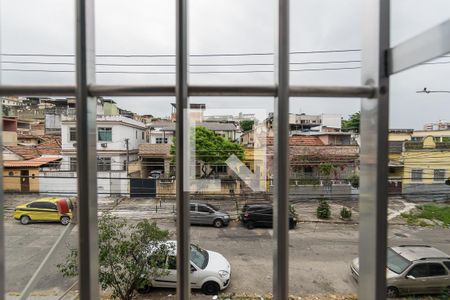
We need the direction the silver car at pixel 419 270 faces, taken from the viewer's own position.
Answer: facing the viewer and to the left of the viewer

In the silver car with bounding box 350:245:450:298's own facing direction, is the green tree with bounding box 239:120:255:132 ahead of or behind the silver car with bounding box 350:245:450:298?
ahead

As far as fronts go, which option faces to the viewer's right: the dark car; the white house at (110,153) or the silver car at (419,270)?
the dark car

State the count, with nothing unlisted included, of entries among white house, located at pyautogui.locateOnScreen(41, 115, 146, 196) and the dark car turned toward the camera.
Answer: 1

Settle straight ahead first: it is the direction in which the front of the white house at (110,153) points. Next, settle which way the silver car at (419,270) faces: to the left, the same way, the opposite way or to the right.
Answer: to the right

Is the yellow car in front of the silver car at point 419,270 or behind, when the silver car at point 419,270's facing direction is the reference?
in front

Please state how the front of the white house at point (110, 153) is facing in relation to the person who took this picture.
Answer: facing the viewer
